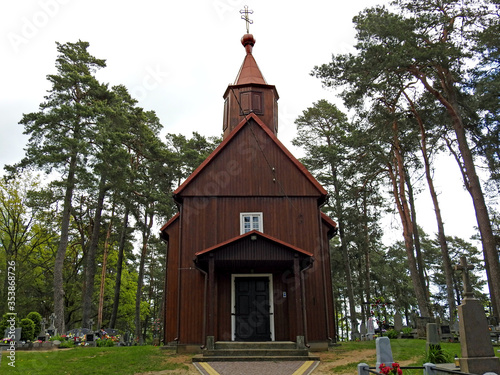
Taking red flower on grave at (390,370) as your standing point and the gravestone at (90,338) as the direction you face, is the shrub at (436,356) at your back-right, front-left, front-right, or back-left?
front-right

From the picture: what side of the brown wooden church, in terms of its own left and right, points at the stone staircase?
front

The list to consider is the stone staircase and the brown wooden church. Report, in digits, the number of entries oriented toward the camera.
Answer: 2

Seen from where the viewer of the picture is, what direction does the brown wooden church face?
facing the viewer

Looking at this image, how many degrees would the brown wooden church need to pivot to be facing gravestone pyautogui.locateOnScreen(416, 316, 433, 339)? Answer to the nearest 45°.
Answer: approximately 135° to its left

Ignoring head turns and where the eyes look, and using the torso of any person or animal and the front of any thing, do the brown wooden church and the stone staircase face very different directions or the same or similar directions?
same or similar directions

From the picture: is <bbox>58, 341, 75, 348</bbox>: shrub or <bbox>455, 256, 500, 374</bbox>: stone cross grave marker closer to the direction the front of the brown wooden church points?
the stone cross grave marker

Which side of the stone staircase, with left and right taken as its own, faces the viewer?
front

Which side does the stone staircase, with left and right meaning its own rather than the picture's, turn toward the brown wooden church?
back

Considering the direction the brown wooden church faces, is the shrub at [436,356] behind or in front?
in front

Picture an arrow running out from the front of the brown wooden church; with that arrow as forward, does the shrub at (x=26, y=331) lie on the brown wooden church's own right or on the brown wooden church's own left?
on the brown wooden church's own right
